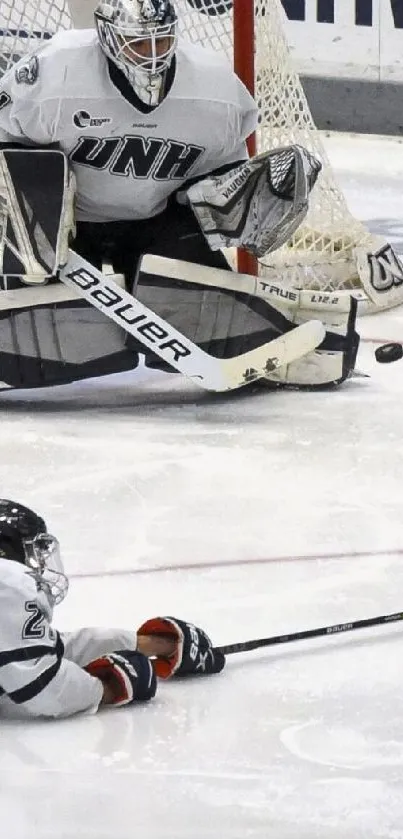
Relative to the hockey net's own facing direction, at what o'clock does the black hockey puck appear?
The black hockey puck is roughly at 10 o'clock from the hockey net.

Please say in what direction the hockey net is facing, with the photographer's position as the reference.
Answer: facing the viewer and to the left of the viewer

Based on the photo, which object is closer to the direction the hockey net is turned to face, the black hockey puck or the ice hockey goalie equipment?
the ice hockey goalie equipment

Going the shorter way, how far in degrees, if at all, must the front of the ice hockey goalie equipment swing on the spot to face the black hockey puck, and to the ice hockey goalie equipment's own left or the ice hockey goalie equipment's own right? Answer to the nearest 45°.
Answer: approximately 90° to the ice hockey goalie equipment's own left

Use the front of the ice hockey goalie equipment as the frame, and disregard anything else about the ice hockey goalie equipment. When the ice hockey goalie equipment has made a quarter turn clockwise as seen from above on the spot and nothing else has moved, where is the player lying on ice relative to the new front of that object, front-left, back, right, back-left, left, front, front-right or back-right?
left

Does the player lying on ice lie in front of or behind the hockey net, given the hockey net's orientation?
in front

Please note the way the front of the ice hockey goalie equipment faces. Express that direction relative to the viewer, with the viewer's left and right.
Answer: facing the viewer

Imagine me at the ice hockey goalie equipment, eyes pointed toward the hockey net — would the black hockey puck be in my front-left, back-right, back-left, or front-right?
front-right

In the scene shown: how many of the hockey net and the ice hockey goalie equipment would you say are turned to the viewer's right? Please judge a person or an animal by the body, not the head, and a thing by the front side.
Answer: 0
